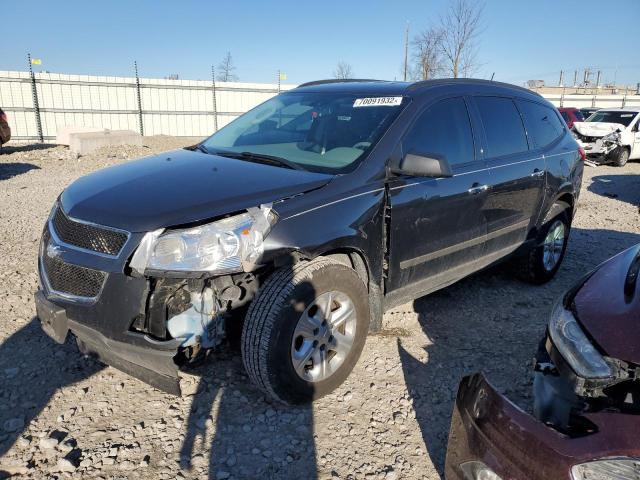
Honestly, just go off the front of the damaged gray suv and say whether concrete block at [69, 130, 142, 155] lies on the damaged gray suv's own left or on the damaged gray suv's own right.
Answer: on the damaged gray suv's own right

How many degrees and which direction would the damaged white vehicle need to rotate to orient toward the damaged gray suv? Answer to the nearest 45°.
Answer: approximately 45° to its left

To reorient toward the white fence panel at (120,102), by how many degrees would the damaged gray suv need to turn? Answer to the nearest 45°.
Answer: approximately 135° to its right

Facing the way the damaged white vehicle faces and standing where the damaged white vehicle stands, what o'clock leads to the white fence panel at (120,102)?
The white fence panel is roughly at 1 o'clock from the damaged white vehicle.

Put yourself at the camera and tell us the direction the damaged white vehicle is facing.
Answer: facing the viewer and to the left of the viewer

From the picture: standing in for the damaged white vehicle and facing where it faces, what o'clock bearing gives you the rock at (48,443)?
The rock is roughly at 11 o'clock from the damaged white vehicle.

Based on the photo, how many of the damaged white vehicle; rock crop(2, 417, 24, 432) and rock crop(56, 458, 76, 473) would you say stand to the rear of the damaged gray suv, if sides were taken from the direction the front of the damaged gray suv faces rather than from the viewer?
1

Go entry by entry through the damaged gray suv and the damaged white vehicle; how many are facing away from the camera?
0

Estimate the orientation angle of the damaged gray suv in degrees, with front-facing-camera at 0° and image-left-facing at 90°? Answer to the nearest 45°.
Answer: approximately 45°

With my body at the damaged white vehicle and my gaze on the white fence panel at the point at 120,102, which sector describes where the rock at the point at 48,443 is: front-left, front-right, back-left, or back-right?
front-left

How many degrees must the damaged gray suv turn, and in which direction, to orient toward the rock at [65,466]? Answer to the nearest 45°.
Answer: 0° — it already faces it

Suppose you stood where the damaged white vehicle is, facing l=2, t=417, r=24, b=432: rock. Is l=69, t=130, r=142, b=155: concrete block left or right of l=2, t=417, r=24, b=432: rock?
right

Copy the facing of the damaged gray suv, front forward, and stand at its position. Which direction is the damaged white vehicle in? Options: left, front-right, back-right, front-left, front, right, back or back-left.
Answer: back
